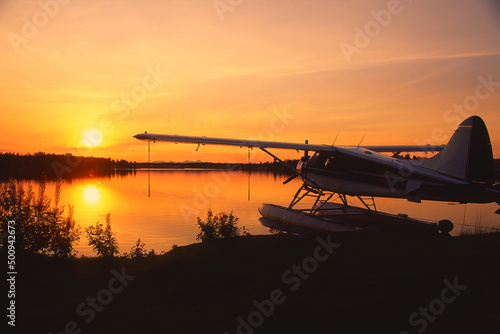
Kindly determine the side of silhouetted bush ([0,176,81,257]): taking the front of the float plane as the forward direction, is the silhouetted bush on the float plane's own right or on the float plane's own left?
on the float plane's own left
